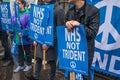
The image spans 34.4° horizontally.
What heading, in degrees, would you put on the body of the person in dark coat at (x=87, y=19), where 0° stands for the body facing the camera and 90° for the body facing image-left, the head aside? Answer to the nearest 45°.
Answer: approximately 45°

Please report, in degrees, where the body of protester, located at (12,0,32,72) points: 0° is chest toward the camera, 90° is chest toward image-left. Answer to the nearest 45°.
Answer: approximately 45°

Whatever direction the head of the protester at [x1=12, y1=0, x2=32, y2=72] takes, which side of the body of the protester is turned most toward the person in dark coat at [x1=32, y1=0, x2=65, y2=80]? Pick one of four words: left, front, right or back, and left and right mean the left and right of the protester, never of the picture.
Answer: left

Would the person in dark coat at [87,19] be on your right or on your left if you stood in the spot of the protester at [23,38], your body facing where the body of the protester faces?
on your left

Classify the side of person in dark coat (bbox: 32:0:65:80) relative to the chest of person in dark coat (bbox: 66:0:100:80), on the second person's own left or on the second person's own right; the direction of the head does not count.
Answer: on the second person's own right

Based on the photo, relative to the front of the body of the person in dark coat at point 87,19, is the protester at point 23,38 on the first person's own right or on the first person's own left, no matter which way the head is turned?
on the first person's own right
